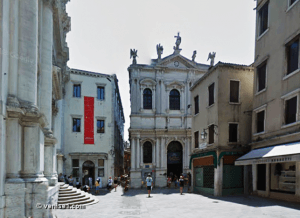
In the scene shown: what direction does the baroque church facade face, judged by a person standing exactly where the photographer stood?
facing the viewer
